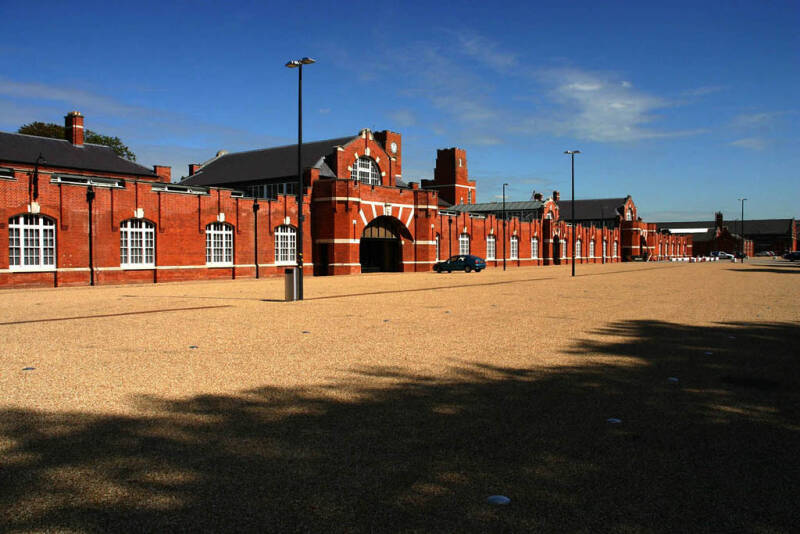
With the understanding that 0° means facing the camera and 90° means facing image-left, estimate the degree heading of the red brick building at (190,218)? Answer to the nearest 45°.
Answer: approximately 315°

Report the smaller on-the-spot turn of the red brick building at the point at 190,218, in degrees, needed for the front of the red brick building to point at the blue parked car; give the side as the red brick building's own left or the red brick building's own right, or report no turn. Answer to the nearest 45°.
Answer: approximately 90° to the red brick building's own left

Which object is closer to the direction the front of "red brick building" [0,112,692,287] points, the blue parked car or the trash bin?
the trash bin
